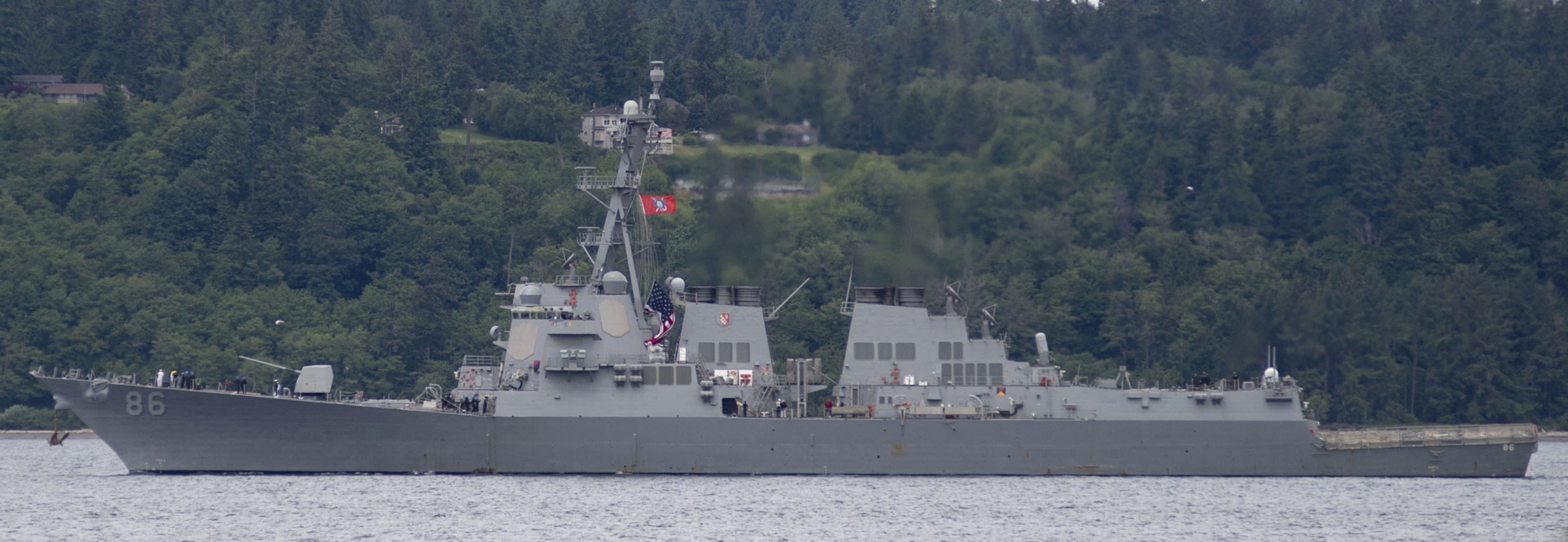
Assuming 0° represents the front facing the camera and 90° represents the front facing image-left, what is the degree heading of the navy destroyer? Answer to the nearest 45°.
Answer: approximately 90°
